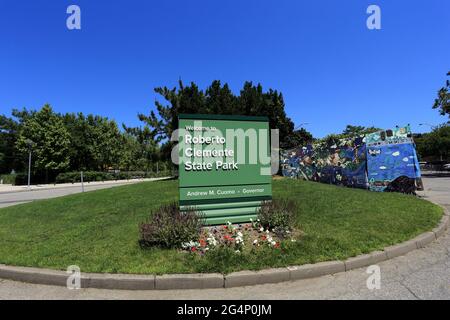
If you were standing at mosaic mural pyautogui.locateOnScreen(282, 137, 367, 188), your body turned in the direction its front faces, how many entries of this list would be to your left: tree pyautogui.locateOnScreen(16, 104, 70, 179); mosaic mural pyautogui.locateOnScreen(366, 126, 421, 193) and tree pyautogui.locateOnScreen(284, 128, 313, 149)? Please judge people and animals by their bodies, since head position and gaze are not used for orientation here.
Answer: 1

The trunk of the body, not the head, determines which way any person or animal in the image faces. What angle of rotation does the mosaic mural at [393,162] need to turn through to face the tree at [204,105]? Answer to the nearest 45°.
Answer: approximately 45° to its right

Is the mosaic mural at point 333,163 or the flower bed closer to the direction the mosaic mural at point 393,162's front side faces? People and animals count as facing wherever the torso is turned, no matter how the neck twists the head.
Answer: the flower bed

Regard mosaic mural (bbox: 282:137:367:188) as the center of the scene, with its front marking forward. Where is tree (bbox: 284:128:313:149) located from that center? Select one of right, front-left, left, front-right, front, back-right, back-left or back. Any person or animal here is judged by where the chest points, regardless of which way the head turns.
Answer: back-right

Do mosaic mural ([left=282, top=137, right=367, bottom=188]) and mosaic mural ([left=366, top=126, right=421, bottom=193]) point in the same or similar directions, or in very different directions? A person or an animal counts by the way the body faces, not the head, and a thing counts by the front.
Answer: same or similar directions

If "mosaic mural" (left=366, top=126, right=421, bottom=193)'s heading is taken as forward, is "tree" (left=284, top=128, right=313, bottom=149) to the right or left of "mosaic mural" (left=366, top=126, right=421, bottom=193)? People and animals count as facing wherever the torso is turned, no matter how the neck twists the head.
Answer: on its right

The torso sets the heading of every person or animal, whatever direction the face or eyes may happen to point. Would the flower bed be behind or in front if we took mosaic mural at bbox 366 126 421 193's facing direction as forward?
in front

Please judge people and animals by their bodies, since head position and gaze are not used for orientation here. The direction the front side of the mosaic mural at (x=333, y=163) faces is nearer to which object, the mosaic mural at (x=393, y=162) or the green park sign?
the green park sign

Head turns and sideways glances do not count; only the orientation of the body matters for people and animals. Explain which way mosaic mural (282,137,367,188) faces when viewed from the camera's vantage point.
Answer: facing the viewer and to the left of the viewer

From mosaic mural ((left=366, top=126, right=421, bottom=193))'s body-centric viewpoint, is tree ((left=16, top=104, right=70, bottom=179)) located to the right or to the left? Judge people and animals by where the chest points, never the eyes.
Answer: on its right

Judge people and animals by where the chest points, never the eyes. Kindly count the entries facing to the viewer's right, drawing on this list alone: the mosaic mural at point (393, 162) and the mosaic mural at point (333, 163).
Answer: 0

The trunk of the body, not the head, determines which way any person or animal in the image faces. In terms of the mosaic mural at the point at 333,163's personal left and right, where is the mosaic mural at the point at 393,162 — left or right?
on its left

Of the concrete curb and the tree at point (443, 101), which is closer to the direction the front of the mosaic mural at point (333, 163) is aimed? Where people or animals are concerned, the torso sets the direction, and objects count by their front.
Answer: the concrete curb

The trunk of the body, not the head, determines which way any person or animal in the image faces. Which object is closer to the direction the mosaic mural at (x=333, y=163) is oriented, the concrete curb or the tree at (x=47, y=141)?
the concrete curb

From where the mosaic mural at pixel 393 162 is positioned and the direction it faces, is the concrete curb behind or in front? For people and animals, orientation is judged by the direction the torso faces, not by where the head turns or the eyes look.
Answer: in front
